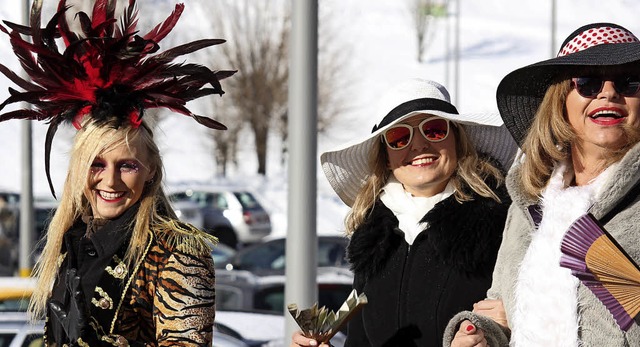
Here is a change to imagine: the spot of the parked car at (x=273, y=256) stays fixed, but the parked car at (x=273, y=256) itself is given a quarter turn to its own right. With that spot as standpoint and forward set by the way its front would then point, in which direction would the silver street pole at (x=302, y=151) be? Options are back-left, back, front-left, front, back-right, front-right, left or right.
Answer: back

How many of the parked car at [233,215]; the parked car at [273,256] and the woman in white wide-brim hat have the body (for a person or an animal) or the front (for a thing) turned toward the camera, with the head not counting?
1

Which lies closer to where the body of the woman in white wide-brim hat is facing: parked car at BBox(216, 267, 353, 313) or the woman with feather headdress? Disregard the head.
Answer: the woman with feather headdress

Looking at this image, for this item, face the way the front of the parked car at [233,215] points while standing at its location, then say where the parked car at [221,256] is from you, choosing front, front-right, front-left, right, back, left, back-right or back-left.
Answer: back-left

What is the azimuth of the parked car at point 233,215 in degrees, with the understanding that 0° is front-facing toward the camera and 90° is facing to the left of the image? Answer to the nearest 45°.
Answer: approximately 135°

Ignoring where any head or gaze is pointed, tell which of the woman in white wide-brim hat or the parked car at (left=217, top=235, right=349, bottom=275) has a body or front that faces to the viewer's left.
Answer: the parked car

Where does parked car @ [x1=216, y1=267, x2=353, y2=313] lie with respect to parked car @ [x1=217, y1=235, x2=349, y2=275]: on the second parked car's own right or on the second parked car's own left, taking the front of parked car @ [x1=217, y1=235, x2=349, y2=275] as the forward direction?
on the second parked car's own left

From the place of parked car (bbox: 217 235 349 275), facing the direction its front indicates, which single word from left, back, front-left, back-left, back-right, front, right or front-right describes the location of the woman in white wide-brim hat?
left

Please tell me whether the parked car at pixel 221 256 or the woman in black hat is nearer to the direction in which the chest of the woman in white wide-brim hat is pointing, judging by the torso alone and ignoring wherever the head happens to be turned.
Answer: the woman in black hat

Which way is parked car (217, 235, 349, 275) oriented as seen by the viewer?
to the viewer's left

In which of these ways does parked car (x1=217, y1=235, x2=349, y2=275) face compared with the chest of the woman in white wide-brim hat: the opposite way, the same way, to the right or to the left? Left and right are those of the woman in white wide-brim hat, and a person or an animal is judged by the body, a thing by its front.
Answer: to the right

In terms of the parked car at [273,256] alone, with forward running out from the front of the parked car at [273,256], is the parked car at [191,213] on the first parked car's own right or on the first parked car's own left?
on the first parked car's own right

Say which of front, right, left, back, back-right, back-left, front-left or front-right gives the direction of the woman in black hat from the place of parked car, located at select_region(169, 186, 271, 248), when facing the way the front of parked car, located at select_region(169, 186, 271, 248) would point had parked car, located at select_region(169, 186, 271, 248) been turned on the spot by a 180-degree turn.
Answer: front-right

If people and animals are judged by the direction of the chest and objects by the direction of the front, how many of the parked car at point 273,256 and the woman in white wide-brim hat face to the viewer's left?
1

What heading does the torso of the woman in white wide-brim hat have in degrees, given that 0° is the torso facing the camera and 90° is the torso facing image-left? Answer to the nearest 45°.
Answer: approximately 0°
